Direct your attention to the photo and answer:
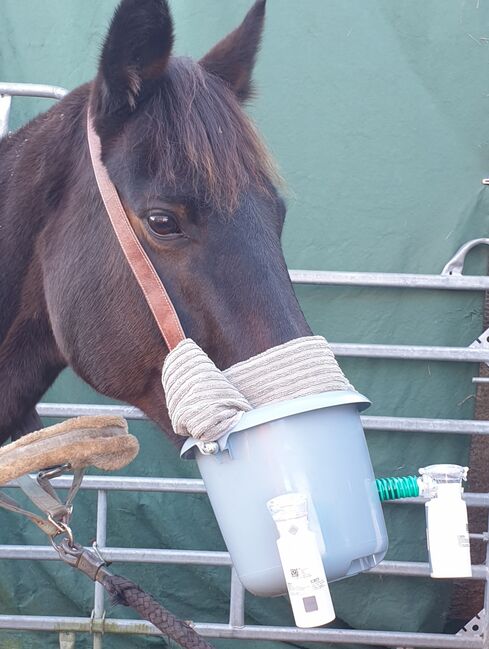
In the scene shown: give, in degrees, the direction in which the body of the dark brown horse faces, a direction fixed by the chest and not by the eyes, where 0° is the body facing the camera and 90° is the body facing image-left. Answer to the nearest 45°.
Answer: approximately 315°
